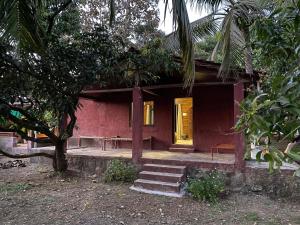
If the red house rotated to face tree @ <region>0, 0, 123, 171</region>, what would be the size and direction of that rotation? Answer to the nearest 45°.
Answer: approximately 45° to its right

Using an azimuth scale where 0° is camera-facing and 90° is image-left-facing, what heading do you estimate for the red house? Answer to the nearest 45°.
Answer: approximately 0°

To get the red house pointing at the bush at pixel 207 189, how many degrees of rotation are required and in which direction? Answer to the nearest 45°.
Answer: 0° — it already faces it
